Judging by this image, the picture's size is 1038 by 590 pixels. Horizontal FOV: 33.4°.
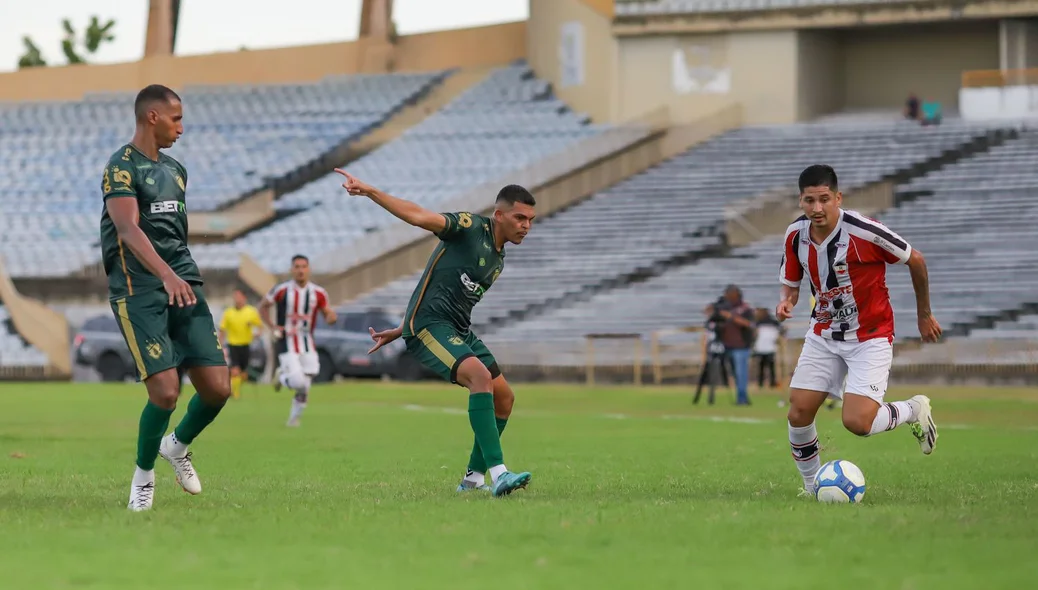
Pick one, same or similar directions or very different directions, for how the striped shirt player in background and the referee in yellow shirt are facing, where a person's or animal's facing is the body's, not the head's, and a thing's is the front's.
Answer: same or similar directions

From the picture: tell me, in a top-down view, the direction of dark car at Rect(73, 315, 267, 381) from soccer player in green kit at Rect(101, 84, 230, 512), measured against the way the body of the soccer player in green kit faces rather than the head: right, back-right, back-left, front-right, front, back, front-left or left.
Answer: back-left

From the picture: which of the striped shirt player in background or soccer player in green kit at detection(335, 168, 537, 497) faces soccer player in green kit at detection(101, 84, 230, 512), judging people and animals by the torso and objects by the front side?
the striped shirt player in background

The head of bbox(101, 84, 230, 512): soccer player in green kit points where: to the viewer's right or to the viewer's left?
to the viewer's right

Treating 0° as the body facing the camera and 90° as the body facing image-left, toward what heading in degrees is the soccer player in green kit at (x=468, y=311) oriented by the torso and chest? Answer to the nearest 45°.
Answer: approximately 315°

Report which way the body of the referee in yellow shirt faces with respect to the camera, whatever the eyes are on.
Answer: toward the camera

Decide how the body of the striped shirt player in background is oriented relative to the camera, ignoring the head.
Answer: toward the camera

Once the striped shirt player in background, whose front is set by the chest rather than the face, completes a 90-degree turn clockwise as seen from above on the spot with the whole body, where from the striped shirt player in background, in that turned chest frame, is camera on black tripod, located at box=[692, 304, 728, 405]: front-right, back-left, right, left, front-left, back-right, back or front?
back-right

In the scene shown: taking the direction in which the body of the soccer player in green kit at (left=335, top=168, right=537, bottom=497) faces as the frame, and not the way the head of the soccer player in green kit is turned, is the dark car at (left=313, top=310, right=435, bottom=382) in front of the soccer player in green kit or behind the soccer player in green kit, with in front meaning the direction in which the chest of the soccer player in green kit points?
behind

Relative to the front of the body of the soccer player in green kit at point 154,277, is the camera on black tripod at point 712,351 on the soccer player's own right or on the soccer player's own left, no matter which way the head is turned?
on the soccer player's own left

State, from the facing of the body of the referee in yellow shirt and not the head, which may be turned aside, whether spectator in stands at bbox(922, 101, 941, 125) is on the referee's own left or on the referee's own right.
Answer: on the referee's own left

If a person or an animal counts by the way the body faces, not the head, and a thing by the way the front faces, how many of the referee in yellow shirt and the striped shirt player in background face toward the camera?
2

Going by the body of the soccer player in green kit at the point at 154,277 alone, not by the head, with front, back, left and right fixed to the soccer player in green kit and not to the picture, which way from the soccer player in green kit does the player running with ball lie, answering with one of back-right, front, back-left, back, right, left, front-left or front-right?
front-left

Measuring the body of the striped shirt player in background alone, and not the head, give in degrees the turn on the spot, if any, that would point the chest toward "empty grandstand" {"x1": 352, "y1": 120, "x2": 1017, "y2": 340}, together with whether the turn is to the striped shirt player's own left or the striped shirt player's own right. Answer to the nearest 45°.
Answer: approximately 135° to the striped shirt player's own left

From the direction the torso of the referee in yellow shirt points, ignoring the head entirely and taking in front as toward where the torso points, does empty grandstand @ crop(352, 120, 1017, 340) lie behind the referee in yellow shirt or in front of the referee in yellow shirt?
behind

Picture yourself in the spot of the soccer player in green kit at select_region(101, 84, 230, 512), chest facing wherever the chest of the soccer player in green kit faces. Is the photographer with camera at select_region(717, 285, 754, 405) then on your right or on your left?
on your left
